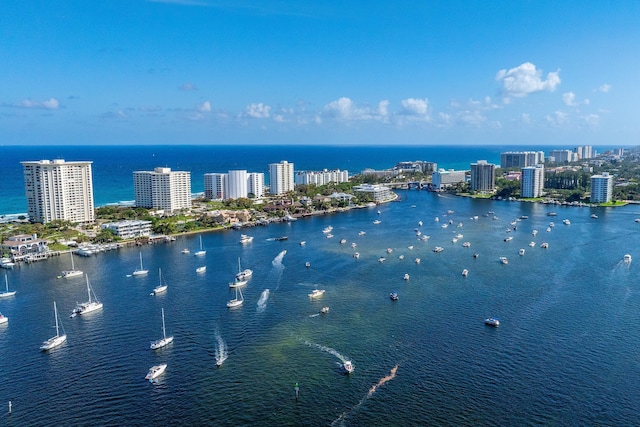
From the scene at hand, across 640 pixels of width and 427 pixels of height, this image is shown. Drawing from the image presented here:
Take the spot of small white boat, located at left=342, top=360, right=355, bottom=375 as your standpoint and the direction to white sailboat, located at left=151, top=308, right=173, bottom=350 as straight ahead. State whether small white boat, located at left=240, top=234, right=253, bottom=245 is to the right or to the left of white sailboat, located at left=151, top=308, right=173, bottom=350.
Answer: right

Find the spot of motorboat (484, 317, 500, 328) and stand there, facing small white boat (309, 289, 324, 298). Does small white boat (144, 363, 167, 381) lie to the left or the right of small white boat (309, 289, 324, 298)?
left

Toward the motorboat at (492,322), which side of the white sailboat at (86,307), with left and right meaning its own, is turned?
right
